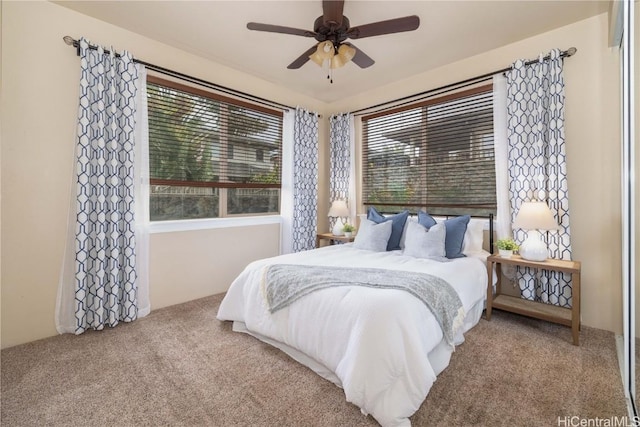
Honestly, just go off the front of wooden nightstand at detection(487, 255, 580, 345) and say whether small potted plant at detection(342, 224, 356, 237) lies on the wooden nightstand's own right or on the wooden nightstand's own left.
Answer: on the wooden nightstand's own right

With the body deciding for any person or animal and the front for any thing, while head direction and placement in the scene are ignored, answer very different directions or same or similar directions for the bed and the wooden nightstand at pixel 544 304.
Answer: same or similar directions

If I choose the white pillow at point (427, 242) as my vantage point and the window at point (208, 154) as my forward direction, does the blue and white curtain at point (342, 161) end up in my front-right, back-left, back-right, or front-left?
front-right

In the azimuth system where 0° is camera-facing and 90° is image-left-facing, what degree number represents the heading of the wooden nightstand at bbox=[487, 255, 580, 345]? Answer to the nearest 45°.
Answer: approximately 45°

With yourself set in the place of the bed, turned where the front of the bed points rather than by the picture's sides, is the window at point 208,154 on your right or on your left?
on your right

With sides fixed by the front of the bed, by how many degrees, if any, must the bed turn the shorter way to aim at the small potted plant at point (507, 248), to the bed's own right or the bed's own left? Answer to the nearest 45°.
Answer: approximately 180°

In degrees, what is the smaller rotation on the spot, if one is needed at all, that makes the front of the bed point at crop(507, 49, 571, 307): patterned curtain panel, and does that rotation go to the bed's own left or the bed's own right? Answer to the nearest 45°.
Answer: approximately 180°

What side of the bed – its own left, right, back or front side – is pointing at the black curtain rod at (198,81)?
right

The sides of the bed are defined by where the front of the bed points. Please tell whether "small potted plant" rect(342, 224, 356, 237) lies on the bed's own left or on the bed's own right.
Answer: on the bed's own right

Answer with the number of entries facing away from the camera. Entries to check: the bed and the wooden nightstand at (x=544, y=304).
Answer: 0

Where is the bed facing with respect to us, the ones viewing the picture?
facing the viewer and to the left of the viewer
